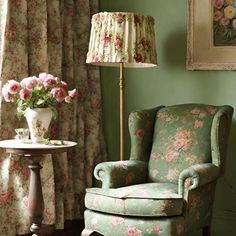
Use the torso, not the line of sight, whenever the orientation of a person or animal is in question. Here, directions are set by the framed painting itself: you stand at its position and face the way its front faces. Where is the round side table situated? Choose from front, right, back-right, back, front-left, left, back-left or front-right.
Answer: front-right

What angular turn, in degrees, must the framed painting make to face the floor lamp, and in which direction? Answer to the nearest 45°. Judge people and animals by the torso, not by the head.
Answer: approximately 45° to its right

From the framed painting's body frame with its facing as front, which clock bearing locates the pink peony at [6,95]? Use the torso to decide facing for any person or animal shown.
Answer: The pink peony is roughly at 2 o'clock from the framed painting.

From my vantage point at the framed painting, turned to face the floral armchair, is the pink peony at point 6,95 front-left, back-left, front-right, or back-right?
front-right

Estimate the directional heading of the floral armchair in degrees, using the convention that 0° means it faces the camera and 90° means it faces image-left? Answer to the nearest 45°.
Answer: approximately 45°

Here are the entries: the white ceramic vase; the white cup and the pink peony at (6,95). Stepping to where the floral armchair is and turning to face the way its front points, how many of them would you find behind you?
0

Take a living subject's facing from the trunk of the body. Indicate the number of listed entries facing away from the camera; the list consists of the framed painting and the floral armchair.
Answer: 0

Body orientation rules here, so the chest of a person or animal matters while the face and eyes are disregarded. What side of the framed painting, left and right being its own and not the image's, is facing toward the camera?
front

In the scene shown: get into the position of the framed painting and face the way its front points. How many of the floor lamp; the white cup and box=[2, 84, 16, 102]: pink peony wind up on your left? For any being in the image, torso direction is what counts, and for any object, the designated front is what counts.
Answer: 0
